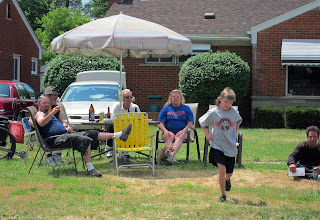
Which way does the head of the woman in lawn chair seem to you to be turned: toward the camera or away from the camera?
toward the camera

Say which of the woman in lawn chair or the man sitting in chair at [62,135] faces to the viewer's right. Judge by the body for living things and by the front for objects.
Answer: the man sitting in chair

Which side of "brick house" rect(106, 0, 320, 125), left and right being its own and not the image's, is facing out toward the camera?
front

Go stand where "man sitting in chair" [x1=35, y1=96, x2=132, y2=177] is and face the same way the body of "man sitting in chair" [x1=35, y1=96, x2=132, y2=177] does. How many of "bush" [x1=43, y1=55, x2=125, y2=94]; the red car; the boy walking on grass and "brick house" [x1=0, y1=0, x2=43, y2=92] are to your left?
3

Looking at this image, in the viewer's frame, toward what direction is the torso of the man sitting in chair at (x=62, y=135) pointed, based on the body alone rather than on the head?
to the viewer's right

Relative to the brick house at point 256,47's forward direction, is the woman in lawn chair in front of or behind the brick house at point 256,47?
in front

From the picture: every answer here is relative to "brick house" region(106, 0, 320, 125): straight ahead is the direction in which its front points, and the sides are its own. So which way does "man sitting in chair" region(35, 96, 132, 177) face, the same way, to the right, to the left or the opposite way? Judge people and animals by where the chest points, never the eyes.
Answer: to the left

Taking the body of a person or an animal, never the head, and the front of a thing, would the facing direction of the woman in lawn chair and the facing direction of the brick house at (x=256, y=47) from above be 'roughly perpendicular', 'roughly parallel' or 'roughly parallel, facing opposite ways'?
roughly parallel

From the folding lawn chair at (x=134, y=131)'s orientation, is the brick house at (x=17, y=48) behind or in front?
behind

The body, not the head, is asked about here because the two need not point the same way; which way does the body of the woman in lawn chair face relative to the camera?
toward the camera

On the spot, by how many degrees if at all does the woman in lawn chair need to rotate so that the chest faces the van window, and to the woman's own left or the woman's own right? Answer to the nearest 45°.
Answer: approximately 135° to the woman's own right

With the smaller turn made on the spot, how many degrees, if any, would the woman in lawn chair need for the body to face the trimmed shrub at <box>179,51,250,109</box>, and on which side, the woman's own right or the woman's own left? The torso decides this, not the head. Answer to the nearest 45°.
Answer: approximately 180°

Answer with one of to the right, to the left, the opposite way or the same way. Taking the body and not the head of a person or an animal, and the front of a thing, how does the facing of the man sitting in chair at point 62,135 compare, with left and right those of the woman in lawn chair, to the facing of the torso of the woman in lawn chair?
to the left
